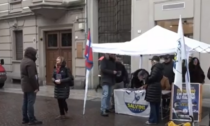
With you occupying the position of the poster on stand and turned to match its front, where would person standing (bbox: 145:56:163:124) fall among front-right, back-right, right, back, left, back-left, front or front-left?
front-right

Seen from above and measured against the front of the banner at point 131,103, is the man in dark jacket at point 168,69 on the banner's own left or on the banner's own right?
on the banner's own left

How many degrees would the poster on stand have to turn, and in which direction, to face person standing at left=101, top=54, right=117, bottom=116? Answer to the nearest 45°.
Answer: approximately 90° to its right

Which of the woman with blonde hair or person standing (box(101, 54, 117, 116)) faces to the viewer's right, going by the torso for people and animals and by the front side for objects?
the person standing

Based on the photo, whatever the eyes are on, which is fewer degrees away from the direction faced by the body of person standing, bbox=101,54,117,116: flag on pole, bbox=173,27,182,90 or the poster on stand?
the poster on stand

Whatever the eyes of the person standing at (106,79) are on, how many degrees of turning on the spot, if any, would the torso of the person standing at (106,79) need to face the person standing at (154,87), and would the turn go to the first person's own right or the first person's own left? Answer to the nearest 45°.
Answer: approximately 45° to the first person's own right
